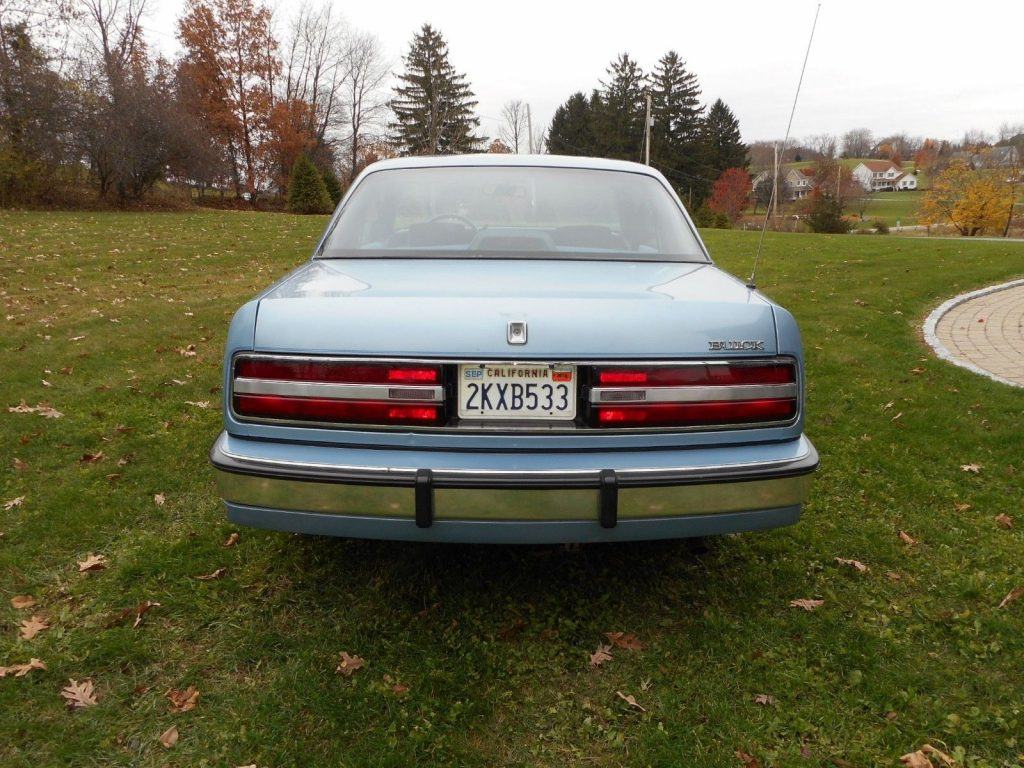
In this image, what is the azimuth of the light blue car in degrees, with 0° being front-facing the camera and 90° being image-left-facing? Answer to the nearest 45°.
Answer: approximately 180°

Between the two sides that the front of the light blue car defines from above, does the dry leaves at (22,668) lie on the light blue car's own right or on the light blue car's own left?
on the light blue car's own left

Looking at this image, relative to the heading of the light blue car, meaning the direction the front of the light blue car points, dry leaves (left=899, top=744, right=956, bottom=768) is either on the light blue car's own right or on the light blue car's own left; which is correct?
on the light blue car's own right

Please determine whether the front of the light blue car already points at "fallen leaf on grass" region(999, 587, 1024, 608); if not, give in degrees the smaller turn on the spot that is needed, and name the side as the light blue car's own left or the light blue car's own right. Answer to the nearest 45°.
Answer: approximately 90° to the light blue car's own right
